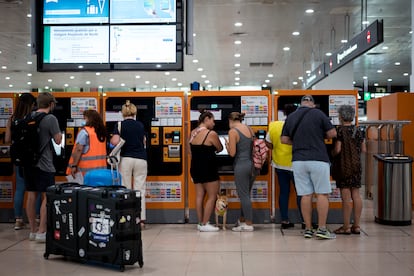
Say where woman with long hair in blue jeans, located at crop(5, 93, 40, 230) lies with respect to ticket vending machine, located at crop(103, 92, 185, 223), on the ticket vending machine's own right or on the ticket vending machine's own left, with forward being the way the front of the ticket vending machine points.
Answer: on the ticket vending machine's own right

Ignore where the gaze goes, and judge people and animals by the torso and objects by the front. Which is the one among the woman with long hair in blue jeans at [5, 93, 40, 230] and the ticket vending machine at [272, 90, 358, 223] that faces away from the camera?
the woman with long hair in blue jeans

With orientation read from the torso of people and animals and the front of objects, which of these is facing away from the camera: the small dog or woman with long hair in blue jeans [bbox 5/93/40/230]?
the woman with long hair in blue jeans

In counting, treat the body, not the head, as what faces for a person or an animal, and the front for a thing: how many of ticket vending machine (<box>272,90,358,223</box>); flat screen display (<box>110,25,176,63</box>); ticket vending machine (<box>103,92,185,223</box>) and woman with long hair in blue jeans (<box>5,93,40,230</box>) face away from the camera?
1

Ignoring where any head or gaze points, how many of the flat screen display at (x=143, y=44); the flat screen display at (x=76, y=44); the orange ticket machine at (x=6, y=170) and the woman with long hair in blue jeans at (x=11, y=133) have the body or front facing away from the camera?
1

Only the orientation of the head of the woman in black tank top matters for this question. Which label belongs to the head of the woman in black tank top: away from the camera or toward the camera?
away from the camera

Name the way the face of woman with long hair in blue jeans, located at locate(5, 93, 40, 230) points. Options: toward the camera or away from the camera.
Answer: away from the camera

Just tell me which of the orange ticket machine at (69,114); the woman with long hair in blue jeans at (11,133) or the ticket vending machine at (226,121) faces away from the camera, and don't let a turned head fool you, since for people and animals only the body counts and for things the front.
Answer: the woman with long hair in blue jeans

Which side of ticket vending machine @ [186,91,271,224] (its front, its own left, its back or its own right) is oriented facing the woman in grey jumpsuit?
front

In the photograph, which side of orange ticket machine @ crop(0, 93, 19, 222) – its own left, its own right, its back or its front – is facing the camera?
front

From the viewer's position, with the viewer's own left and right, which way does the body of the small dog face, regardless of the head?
facing the viewer

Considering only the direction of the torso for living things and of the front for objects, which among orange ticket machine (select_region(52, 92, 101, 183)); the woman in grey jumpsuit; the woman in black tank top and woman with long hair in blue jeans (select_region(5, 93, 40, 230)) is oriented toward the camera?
the orange ticket machine

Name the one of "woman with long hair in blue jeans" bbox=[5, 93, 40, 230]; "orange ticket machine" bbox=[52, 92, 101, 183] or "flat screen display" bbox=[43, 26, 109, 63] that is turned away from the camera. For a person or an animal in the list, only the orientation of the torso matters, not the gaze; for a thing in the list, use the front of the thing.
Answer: the woman with long hair in blue jeans

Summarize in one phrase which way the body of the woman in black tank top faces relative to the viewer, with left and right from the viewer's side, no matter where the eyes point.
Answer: facing away from the viewer and to the right of the viewer

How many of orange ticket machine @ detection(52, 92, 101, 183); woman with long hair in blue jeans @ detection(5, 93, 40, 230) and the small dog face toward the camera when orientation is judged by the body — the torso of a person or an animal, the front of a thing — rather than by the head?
2

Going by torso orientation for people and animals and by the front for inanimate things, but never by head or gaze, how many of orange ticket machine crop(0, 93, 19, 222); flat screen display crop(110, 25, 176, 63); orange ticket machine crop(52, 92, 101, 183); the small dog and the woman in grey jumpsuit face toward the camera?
4

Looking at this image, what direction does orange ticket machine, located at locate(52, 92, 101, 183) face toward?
toward the camera
